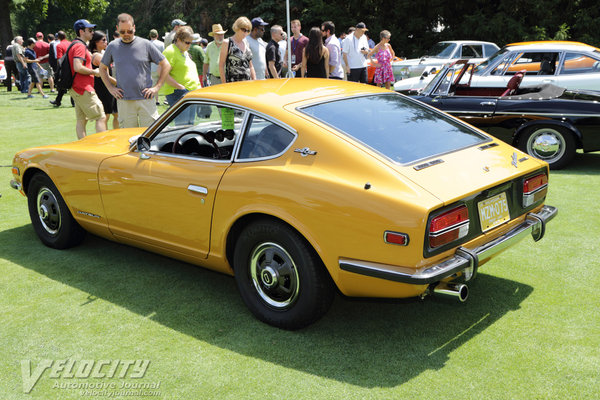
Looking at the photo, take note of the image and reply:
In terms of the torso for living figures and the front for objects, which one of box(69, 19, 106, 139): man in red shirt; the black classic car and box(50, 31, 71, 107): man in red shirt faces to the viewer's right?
box(69, 19, 106, 139): man in red shirt

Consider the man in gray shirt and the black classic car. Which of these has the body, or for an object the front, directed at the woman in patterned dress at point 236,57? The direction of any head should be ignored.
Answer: the black classic car

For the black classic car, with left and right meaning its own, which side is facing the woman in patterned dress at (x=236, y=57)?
front

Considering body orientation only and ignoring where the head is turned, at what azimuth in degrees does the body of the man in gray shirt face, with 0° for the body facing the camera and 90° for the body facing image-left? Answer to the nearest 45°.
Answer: approximately 0°

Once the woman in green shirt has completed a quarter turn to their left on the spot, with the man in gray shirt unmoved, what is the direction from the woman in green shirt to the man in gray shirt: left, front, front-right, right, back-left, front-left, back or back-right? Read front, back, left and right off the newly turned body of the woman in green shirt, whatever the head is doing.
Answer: back

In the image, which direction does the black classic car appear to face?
to the viewer's left

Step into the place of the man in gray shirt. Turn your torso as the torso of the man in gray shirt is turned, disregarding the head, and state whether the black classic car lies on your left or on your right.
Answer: on your left

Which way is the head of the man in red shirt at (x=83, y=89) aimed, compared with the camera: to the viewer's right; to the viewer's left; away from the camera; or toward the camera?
to the viewer's right

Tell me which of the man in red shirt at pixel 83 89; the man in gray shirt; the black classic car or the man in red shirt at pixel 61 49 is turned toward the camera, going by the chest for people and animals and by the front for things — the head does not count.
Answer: the man in gray shirt

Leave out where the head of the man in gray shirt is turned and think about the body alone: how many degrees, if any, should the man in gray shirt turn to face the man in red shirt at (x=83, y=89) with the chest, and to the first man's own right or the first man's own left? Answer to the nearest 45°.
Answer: approximately 135° to the first man's own right

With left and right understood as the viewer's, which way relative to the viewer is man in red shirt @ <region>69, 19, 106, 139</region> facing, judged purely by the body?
facing to the right of the viewer
